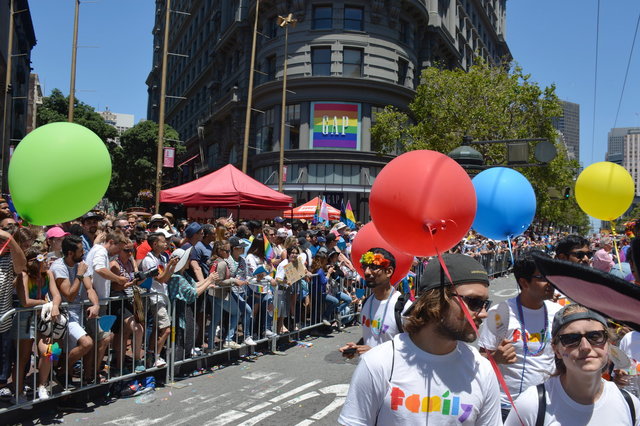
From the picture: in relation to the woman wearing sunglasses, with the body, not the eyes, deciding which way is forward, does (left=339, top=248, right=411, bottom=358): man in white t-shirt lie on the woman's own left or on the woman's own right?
on the woman's own right

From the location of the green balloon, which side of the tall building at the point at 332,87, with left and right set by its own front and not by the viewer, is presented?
front

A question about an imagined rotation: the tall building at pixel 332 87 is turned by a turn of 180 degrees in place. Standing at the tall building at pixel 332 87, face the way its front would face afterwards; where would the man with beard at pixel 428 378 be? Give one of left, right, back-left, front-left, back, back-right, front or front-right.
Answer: back

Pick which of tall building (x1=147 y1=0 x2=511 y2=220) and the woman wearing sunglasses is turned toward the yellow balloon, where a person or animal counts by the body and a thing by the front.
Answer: the tall building

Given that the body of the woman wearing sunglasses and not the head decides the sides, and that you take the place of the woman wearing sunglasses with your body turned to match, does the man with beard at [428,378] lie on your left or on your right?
on your right

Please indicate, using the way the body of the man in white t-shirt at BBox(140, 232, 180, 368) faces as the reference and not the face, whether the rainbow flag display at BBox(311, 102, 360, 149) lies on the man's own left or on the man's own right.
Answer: on the man's own left

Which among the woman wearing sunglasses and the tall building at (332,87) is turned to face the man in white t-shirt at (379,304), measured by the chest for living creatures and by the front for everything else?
the tall building

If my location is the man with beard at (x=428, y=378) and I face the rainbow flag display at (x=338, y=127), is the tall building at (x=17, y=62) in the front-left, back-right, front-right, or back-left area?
front-left

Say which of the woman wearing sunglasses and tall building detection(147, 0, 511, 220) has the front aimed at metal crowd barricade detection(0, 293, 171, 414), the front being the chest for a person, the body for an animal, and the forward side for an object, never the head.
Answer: the tall building

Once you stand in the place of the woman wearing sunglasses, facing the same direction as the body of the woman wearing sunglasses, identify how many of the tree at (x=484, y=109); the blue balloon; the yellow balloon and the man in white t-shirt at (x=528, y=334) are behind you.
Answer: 4

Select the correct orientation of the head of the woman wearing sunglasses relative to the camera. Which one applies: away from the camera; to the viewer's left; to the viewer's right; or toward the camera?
toward the camera

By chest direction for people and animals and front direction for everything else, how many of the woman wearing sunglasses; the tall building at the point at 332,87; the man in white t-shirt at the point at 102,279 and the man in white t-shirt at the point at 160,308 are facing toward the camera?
2

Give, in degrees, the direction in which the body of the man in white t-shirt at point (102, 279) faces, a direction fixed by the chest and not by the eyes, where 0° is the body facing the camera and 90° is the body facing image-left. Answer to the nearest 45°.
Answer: approximately 270°

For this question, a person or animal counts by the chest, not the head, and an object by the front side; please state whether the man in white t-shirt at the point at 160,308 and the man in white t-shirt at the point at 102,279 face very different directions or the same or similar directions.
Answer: same or similar directions

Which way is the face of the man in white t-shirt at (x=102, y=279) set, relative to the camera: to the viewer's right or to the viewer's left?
to the viewer's right

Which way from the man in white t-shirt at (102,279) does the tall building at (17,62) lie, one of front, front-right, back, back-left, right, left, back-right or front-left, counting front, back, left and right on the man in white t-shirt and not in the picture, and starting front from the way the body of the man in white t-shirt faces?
left

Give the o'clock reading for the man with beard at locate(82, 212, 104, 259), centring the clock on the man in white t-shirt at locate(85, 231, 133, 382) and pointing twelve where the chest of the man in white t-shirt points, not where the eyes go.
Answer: The man with beard is roughly at 9 o'clock from the man in white t-shirt.

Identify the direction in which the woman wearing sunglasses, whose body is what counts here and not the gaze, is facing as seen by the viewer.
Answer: toward the camera

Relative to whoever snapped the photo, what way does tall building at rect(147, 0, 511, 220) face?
facing the viewer
